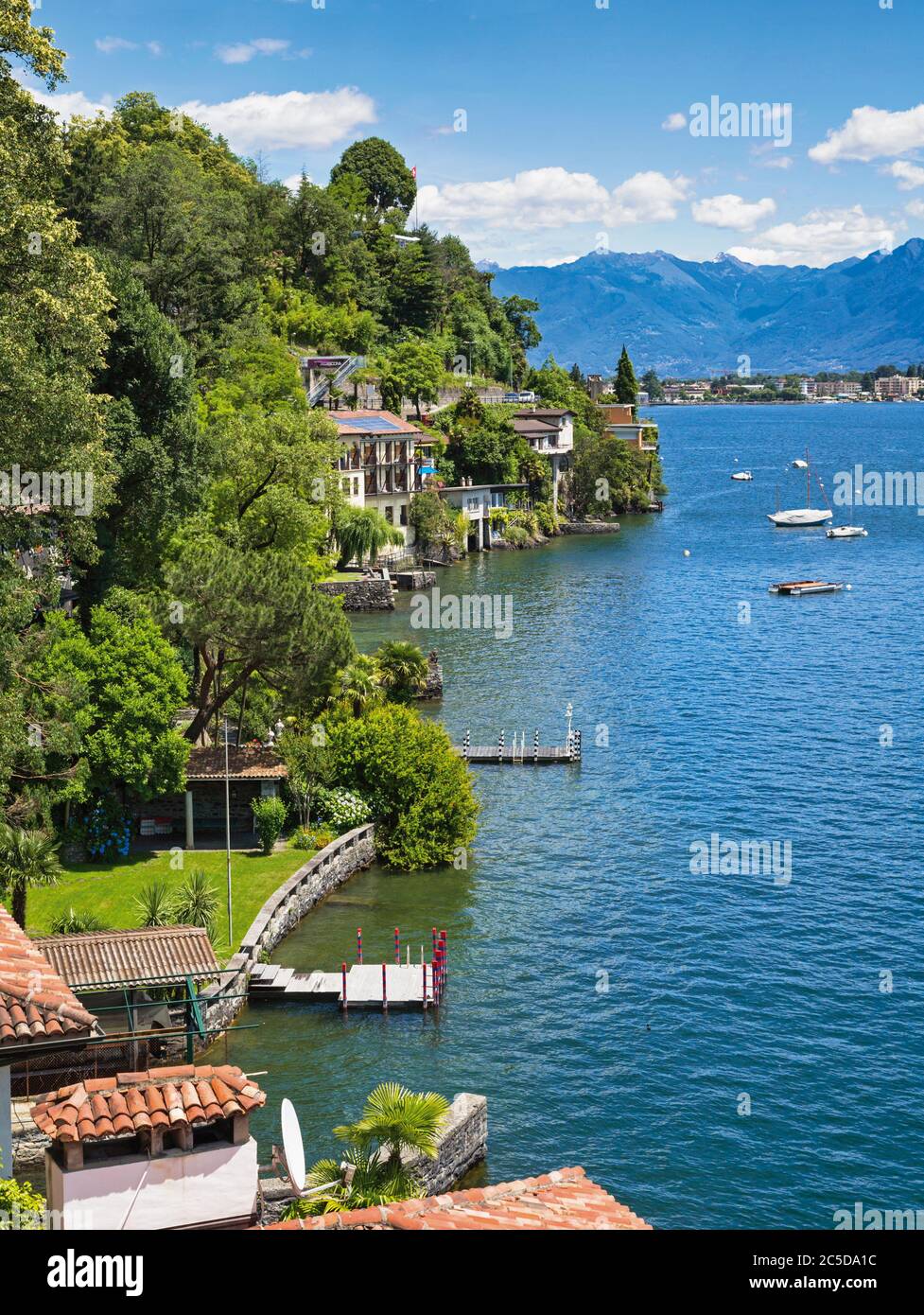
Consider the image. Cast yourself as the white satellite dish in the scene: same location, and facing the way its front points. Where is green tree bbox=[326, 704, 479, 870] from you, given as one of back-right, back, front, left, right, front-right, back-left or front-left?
left

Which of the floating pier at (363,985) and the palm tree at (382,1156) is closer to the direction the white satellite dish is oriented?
the palm tree

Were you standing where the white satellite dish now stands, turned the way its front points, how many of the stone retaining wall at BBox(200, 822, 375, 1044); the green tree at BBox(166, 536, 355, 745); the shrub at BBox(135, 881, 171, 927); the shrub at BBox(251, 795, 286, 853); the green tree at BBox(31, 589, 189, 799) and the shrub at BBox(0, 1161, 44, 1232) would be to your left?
5

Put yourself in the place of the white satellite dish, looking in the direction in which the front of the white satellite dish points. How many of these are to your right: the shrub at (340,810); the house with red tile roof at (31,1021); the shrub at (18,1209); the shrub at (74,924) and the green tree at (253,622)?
0

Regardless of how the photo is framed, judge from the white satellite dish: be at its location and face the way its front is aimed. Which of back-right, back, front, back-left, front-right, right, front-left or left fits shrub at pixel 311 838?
left

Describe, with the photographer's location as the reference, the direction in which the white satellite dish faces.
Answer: facing to the right of the viewer

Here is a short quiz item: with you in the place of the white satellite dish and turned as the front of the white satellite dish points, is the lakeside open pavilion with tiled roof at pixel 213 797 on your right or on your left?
on your left

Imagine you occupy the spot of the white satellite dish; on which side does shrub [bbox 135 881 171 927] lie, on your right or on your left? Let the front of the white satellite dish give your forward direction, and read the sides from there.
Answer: on your left

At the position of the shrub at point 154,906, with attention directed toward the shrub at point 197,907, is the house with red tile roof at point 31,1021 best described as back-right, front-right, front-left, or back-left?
back-right

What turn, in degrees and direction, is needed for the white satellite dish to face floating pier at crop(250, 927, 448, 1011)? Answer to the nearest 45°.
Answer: approximately 90° to its left

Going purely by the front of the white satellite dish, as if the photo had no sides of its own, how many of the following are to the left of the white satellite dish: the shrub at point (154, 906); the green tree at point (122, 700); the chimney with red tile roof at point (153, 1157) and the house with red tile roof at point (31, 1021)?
2

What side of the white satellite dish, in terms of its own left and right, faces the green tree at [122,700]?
left

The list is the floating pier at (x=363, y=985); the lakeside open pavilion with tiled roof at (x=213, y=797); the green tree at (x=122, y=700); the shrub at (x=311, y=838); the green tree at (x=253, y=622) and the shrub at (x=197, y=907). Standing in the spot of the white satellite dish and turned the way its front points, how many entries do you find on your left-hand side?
6
